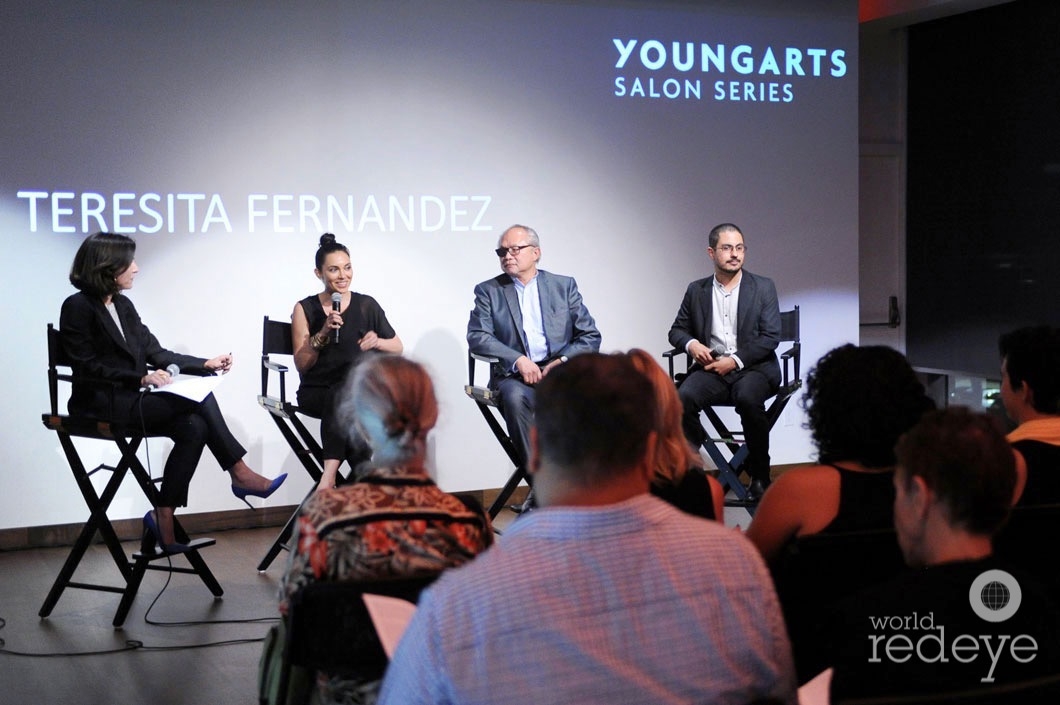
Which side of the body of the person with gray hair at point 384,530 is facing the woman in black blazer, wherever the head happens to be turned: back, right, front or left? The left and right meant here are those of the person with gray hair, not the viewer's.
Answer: front

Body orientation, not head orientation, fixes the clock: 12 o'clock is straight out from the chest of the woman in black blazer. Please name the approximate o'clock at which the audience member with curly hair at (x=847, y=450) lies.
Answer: The audience member with curly hair is roughly at 2 o'clock from the woman in black blazer.

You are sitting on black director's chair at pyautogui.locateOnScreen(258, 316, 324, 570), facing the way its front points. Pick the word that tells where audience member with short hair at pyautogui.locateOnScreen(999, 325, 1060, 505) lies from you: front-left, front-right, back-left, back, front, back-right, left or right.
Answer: front

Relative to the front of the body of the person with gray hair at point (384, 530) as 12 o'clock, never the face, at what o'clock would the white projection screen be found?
The white projection screen is roughly at 12 o'clock from the person with gray hair.

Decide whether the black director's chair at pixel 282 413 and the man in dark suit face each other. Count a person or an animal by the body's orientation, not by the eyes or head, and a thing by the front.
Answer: no

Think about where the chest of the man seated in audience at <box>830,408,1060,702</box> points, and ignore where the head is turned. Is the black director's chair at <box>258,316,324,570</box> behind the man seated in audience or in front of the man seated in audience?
in front

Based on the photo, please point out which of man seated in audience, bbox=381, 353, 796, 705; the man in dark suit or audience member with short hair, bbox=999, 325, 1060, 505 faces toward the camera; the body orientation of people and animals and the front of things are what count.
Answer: the man in dark suit

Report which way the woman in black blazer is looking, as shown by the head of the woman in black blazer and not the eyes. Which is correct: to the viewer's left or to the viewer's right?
to the viewer's right

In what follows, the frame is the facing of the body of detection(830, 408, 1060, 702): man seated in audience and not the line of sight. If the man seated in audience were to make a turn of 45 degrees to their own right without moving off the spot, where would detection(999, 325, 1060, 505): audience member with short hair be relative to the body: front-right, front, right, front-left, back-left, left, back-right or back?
front

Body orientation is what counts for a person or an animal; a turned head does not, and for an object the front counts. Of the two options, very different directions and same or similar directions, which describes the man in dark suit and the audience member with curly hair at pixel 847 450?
very different directions

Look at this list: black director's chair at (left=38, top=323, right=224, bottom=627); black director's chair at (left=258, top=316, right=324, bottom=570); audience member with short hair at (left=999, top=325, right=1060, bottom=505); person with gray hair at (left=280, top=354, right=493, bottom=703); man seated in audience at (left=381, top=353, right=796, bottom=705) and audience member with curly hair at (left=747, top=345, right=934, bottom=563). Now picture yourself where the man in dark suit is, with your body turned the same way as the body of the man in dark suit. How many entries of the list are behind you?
0

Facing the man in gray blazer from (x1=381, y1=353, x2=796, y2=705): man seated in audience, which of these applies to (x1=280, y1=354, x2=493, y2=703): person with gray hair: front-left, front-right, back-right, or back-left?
front-left

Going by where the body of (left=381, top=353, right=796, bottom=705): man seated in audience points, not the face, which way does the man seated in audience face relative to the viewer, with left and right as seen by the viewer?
facing away from the viewer

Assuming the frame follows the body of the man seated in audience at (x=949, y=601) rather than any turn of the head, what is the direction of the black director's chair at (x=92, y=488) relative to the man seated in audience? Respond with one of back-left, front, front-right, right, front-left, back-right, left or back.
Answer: front

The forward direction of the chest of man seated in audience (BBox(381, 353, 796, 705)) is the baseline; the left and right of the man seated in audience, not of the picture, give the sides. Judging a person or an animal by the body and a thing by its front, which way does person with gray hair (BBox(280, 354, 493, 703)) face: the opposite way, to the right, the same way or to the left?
the same way

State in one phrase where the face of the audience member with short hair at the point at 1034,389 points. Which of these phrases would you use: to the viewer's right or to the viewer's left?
to the viewer's left

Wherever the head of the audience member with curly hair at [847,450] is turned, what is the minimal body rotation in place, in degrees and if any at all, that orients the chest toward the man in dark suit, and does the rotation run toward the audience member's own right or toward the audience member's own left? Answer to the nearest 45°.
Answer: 0° — they already face them

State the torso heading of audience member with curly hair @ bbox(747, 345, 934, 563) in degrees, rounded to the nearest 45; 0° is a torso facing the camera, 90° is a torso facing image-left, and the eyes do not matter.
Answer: approximately 180°

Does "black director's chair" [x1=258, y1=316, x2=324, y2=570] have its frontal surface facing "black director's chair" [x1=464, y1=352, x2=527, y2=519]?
no
